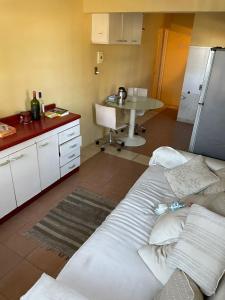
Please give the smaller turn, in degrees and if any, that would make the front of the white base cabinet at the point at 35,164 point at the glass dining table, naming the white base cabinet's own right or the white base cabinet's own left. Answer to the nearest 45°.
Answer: approximately 90° to the white base cabinet's own left

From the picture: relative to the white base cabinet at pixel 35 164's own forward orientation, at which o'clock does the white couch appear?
The white couch is roughly at 1 o'clock from the white base cabinet.

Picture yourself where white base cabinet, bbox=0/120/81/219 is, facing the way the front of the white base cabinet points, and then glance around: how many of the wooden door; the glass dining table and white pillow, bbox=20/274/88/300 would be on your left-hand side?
2

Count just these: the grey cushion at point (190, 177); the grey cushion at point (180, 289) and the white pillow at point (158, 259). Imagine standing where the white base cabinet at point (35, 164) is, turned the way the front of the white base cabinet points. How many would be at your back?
0

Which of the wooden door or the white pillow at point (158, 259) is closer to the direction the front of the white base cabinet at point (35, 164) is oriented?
the white pillow

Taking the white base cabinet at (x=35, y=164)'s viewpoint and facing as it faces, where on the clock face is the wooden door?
The wooden door is roughly at 9 o'clock from the white base cabinet.

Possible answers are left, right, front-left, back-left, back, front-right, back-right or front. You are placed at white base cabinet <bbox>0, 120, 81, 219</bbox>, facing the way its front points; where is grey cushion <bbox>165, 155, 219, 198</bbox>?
front

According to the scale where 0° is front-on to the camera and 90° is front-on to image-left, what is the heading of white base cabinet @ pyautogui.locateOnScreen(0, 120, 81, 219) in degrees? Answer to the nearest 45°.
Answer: approximately 315°

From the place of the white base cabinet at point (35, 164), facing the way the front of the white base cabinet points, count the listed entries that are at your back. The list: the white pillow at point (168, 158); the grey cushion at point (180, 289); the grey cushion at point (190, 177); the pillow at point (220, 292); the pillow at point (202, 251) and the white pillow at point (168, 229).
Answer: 0

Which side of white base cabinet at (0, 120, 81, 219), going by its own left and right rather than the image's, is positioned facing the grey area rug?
front

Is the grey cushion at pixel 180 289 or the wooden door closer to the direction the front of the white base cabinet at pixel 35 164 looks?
the grey cushion

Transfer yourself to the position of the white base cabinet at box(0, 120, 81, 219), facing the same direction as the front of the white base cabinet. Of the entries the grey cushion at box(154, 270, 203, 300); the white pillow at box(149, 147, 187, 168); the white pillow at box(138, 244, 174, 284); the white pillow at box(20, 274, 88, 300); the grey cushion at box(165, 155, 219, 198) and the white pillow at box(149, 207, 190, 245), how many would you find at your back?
0

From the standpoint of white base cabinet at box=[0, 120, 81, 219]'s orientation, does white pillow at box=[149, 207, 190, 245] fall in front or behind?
in front
